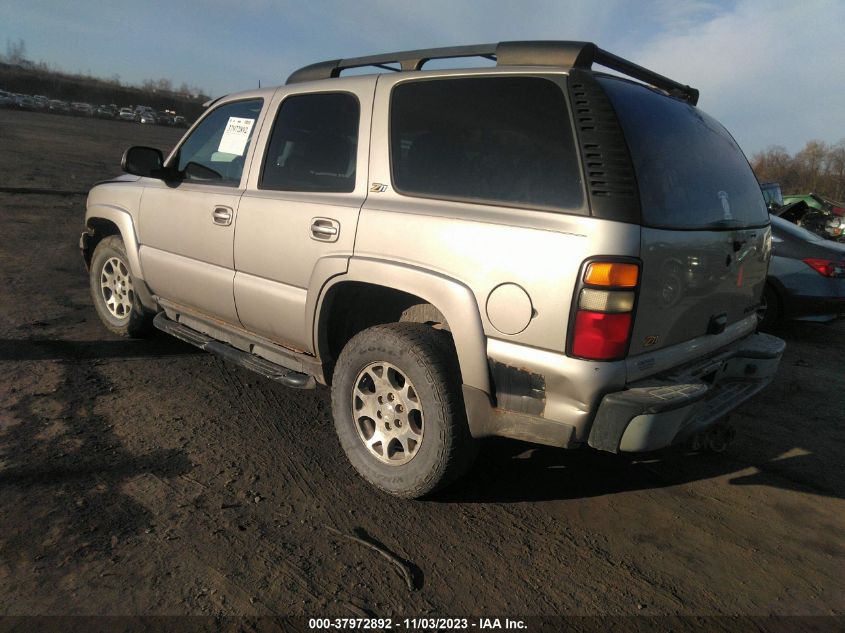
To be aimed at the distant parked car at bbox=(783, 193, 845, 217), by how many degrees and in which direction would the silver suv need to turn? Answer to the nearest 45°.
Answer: approximately 90° to its right

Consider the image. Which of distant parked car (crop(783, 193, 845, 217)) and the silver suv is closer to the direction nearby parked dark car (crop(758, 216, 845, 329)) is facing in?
the distant parked car

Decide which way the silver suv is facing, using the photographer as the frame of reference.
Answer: facing away from the viewer and to the left of the viewer

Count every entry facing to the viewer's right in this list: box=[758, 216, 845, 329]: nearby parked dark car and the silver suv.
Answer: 0

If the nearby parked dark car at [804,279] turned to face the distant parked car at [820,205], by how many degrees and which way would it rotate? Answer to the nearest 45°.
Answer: approximately 45° to its right

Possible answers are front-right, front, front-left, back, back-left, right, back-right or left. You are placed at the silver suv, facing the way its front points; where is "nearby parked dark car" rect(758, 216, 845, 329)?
right

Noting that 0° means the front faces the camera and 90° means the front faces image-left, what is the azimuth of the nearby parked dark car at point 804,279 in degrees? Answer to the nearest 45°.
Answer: approximately 135°

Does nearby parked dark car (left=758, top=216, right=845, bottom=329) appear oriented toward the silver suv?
no
